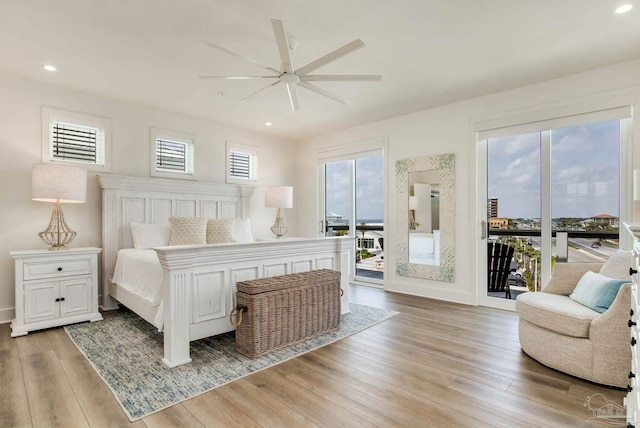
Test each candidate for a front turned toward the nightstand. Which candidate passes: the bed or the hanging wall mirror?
the hanging wall mirror

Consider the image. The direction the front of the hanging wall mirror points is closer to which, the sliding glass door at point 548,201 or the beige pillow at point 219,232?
the beige pillow

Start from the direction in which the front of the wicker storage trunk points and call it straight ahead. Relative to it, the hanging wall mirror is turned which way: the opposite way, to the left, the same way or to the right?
to the right

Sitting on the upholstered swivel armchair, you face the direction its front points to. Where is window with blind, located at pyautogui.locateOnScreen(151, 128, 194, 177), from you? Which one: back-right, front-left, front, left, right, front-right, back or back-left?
front-right

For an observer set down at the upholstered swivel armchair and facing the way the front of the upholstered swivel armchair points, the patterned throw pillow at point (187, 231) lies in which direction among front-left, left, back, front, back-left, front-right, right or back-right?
front-right

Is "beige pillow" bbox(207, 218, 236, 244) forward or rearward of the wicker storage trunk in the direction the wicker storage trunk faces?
rearward

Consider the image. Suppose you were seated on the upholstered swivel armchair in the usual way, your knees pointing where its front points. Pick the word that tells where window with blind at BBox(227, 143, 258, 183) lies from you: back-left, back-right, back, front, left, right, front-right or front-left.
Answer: front-right

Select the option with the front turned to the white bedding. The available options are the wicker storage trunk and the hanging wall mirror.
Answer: the hanging wall mirror

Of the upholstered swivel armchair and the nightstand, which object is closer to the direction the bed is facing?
the upholstered swivel armchair

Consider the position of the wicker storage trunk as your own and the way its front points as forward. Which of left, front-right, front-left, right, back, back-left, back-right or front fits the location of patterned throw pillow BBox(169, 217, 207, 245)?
back

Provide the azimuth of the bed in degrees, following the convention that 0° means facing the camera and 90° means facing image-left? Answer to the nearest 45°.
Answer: approximately 315°

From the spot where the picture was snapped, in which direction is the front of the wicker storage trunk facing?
facing the viewer and to the right of the viewer

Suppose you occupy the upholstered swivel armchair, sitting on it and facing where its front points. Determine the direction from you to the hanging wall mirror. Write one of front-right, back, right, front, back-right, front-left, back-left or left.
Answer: right

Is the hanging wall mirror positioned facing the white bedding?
yes

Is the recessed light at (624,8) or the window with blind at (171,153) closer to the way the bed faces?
the recessed light
